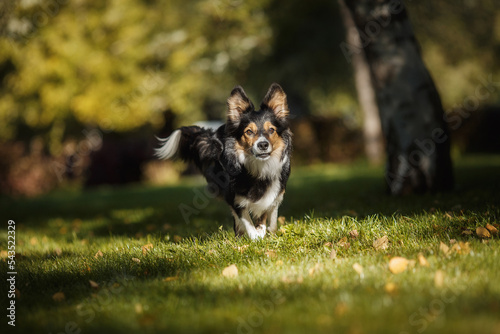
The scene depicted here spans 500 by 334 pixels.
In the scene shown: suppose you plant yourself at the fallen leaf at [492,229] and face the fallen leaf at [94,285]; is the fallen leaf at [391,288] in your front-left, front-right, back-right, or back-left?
front-left

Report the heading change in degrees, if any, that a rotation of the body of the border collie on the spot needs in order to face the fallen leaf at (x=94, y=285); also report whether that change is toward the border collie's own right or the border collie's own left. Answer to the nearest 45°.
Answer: approximately 90° to the border collie's own right

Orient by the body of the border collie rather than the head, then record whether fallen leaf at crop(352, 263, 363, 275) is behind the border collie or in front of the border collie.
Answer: in front

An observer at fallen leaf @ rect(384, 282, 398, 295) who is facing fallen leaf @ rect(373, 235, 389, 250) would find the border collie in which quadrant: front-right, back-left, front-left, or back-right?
front-left

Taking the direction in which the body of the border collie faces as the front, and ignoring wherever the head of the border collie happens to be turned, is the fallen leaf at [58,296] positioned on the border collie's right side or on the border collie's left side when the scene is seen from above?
on the border collie's right side

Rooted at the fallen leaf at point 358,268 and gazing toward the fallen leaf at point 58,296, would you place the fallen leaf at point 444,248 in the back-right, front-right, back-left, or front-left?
back-right

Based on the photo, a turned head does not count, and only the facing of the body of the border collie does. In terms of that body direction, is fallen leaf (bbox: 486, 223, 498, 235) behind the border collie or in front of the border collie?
in front

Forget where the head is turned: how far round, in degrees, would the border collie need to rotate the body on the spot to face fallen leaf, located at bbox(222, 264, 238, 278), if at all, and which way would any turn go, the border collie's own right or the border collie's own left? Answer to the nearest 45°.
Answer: approximately 45° to the border collie's own right

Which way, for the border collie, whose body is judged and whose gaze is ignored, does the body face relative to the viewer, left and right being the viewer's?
facing the viewer and to the right of the viewer
